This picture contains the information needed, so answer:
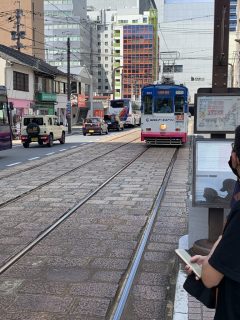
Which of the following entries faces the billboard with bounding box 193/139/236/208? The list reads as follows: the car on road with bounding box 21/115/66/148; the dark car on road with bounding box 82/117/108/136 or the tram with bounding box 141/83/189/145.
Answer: the tram

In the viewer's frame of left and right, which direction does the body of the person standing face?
facing to the left of the viewer

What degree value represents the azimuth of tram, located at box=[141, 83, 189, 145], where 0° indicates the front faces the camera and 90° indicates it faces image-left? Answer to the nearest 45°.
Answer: approximately 0°

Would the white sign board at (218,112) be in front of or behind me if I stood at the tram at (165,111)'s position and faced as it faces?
in front

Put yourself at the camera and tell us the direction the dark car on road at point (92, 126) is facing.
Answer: facing away from the viewer and to the right of the viewer

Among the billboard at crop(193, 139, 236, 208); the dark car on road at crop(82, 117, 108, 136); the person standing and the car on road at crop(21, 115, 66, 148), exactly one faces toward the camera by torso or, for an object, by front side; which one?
the billboard

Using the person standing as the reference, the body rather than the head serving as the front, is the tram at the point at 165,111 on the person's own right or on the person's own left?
on the person's own right

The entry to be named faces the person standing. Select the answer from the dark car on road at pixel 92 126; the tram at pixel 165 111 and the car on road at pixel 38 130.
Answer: the tram

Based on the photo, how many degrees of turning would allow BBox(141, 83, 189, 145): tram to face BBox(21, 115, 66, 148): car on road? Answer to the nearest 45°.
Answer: approximately 90° to its right

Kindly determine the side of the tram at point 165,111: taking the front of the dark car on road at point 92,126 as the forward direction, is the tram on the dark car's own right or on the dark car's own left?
on the dark car's own right

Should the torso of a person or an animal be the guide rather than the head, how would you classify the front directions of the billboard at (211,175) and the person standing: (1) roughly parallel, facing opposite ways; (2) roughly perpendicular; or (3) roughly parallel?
roughly perpendicular

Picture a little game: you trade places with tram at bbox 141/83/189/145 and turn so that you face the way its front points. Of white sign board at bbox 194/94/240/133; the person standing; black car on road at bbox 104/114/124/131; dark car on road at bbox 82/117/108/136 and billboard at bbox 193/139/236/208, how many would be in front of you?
3
